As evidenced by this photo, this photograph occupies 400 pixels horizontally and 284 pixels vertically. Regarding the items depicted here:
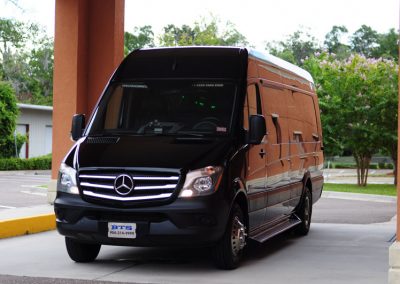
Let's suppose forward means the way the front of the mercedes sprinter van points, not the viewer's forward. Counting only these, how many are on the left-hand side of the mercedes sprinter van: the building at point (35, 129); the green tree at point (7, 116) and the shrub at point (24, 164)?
0

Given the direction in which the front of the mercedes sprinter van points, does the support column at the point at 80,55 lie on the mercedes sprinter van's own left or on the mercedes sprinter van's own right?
on the mercedes sprinter van's own right

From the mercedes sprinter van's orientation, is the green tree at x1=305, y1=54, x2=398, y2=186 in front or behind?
behind

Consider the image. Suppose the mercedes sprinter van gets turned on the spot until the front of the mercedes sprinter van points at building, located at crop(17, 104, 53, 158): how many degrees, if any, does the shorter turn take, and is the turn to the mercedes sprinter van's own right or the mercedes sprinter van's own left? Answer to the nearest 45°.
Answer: approximately 135° to the mercedes sprinter van's own right

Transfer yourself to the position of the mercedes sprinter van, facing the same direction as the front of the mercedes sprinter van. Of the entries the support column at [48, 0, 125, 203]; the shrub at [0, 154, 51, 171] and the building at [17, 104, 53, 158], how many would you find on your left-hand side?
0

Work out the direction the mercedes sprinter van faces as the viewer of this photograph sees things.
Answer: facing the viewer and to the left of the viewer

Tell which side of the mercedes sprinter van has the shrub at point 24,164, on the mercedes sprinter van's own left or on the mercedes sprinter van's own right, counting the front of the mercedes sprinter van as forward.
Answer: on the mercedes sprinter van's own right

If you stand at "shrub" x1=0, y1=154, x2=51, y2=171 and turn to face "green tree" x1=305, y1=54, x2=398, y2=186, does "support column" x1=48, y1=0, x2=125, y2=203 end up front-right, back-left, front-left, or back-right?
front-right

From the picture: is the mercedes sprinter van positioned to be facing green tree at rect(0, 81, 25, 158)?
no

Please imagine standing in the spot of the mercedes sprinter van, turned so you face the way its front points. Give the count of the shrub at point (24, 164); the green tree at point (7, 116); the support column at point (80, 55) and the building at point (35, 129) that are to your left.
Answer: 0
